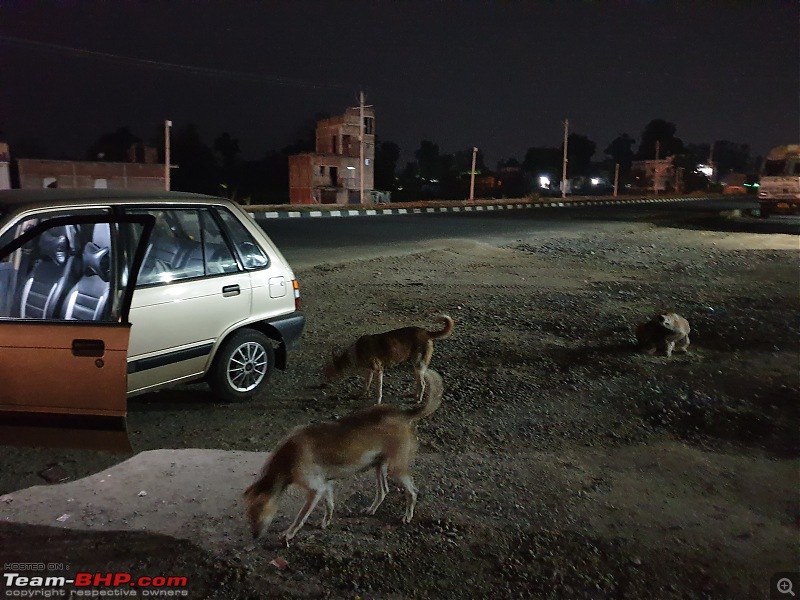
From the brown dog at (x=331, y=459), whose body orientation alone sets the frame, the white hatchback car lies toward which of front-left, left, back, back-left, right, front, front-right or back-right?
right

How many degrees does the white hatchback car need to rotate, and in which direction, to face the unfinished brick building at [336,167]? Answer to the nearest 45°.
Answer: approximately 135° to its right

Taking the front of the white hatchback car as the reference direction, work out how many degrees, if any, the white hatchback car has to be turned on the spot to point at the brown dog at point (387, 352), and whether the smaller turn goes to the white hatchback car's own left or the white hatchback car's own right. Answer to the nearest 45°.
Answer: approximately 135° to the white hatchback car's own left

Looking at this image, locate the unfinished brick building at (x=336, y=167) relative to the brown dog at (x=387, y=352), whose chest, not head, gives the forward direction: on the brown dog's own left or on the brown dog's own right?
on the brown dog's own right

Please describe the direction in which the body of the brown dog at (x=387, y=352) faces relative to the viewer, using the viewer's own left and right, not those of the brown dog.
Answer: facing to the left of the viewer

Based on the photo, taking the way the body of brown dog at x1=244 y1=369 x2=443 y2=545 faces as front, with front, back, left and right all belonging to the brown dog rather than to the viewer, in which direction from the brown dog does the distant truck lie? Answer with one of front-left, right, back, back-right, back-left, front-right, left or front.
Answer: back

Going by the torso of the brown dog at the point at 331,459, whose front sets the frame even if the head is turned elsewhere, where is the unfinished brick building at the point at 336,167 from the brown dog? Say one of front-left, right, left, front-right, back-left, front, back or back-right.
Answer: back-right

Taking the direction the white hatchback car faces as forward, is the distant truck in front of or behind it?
behind

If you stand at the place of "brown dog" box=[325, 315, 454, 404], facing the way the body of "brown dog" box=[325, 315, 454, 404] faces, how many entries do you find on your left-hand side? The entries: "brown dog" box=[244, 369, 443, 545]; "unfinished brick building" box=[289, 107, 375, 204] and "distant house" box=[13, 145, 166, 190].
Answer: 1

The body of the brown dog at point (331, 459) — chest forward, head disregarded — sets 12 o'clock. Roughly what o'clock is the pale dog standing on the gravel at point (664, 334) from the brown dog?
The pale dog standing on the gravel is roughly at 6 o'clock from the brown dog.
